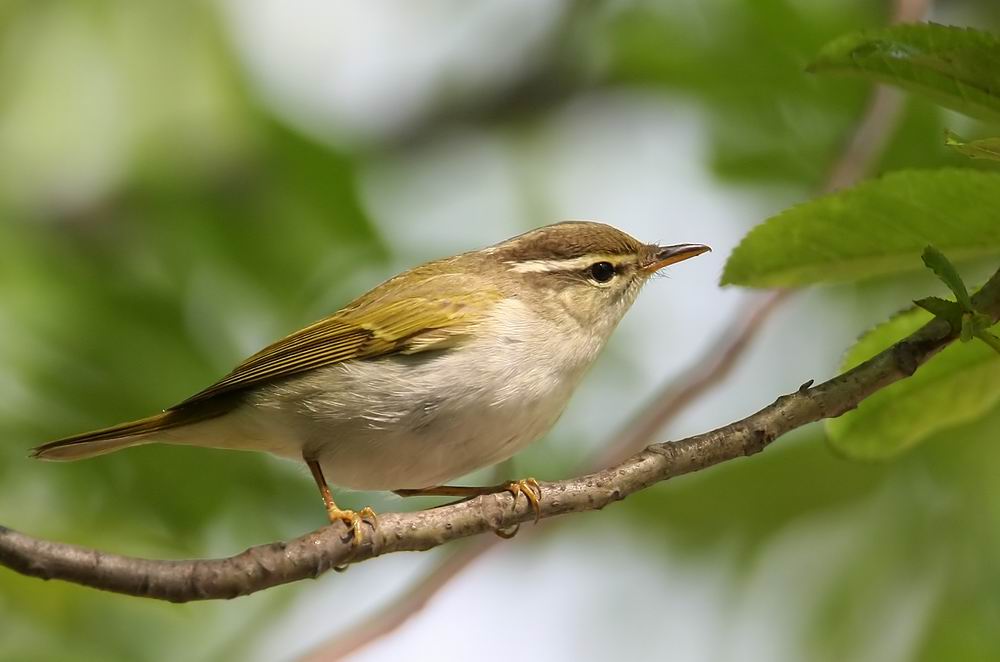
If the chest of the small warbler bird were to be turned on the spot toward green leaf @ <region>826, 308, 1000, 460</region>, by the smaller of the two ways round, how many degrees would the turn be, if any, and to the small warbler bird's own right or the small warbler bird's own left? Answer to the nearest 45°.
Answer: approximately 45° to the small warbler bird's own right

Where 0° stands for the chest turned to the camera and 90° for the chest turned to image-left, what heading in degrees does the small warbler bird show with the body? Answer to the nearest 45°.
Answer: approximately 270°

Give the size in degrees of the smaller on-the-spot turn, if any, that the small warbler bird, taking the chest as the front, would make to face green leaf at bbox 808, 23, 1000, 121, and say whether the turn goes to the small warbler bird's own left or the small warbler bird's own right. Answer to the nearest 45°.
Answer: approximately 45° to the small warbler bird's own right

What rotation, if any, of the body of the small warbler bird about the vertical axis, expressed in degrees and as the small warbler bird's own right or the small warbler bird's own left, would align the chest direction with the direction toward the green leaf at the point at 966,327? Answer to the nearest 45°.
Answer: approximately 45° to the small warbler bird's own right
